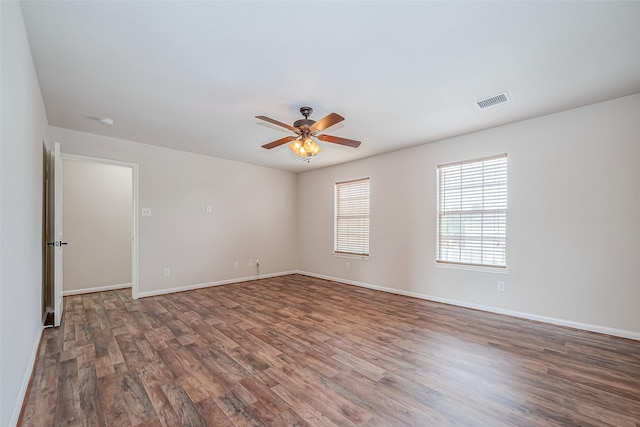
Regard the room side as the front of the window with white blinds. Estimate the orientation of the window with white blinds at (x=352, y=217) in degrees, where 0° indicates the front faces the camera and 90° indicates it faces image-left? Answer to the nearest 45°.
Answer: approximately 45°

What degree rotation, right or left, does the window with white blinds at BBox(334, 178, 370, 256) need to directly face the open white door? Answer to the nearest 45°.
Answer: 0° — it already faces it
